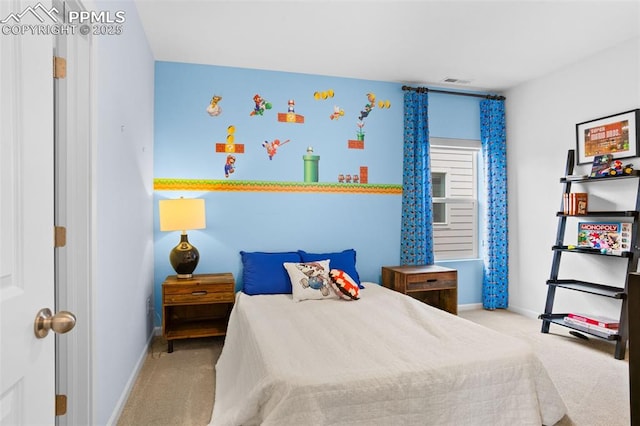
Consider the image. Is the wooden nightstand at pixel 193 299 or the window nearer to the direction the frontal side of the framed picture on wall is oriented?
the wooden nightstand

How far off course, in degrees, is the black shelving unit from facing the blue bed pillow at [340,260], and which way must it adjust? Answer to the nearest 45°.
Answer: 0° — it already faces it

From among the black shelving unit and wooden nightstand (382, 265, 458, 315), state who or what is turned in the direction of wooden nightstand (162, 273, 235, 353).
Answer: the black shelving unit

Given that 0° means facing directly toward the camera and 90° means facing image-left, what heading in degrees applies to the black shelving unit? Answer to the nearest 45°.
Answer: approximately 45°

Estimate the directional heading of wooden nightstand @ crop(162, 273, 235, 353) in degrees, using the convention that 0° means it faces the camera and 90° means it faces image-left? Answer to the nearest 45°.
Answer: approximately 0°

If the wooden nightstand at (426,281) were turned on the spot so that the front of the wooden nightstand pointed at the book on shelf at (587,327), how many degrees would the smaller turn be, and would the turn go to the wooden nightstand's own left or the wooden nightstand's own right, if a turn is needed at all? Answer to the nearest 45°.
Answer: approximately 45° to the wooden nightstand's own left

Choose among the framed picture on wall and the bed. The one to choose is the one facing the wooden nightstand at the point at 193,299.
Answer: the framed picture on wall

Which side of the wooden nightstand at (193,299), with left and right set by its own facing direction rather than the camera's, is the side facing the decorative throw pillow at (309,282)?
left

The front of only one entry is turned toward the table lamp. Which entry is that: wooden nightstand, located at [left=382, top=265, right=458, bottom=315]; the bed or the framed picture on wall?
the framed picture on wall

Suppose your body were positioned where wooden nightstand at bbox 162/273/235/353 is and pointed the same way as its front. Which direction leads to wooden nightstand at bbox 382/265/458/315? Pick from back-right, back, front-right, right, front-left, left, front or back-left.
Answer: left

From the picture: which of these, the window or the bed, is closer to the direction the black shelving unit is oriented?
the bed

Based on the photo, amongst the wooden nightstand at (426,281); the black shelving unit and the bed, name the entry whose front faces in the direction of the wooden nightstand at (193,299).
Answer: the black shelving unit

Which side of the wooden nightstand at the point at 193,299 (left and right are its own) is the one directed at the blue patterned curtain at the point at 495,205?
left

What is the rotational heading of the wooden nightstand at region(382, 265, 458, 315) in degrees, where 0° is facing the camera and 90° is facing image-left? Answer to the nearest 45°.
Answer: approximately 315°

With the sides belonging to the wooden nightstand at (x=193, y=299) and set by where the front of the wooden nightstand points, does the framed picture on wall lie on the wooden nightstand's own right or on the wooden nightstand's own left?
on the wooden nightstand's own left

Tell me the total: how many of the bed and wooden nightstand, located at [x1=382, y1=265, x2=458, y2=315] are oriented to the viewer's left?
0

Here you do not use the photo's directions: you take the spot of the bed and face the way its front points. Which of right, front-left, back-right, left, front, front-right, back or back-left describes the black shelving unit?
left
